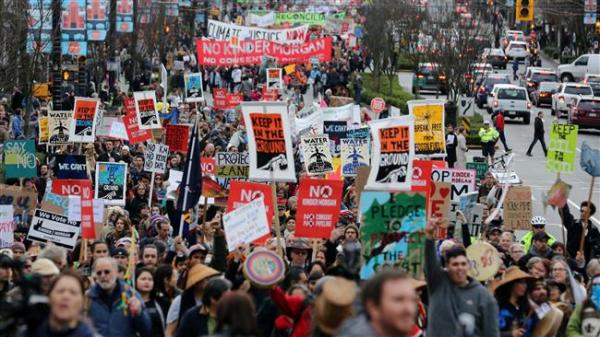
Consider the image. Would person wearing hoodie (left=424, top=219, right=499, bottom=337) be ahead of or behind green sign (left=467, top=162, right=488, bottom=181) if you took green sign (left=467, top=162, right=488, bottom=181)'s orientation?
ahead

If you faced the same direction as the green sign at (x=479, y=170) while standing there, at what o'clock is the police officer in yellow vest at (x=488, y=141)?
The police officer in yellow vest is roughly at 6 o'clock from the green sign.

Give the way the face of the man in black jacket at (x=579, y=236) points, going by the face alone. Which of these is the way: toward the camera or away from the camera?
toward the camera

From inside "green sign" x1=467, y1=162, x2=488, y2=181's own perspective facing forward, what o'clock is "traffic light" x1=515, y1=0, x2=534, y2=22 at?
The traffic light is roughly at 6 o'clock from the green sign.

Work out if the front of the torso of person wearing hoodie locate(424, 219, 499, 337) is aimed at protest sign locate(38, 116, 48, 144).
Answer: no

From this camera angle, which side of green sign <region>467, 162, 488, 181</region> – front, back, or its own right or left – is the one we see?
front

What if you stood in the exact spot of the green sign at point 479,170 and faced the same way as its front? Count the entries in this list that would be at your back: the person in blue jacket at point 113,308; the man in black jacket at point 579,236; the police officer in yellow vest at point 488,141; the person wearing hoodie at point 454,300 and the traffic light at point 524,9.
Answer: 2

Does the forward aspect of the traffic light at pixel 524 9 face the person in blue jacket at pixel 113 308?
yes

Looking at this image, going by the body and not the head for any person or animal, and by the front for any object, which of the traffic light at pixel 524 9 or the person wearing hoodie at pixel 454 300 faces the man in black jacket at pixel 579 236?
the traffic light

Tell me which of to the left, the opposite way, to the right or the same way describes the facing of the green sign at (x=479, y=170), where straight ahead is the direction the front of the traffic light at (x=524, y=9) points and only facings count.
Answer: the same way

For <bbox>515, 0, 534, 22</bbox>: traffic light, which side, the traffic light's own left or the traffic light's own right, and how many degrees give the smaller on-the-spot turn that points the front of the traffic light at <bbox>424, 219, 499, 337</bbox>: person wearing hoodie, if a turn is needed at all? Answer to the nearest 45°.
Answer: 0° — it already faces them
